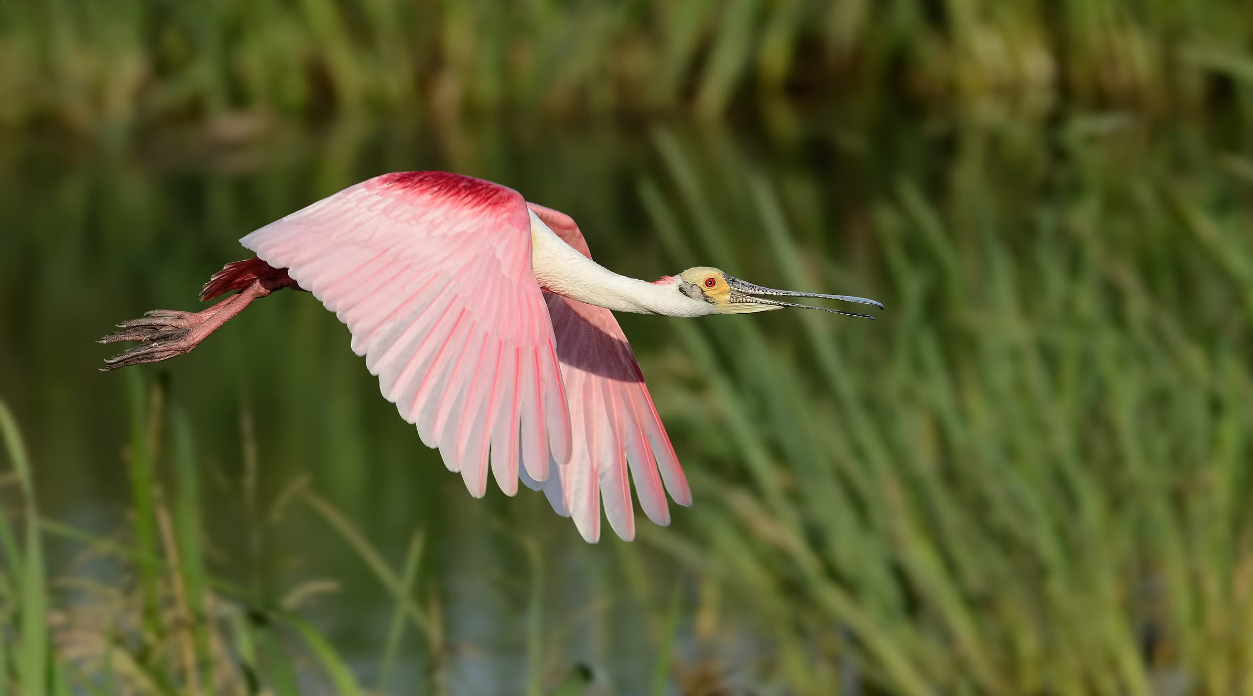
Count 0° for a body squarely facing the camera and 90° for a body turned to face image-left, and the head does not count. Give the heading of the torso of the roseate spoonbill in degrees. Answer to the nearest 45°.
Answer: approximately 270°
